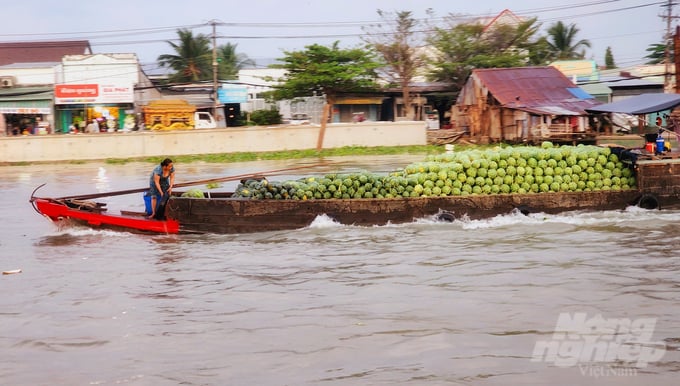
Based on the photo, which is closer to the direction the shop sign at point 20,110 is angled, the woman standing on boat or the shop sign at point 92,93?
the woman standing on boat

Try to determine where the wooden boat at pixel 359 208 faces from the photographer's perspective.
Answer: facing to the left of the viewer

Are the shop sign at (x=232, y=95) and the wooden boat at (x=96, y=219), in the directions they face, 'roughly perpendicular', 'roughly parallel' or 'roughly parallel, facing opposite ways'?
roughly perpendicular

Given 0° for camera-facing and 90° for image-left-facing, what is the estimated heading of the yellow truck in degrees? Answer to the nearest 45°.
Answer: approximately 270°

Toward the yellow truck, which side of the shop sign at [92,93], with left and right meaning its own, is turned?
left

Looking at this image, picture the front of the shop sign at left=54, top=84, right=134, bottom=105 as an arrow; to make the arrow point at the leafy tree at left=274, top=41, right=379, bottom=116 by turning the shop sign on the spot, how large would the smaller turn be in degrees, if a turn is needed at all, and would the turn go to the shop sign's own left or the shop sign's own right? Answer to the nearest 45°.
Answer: approximately 90° to the shop sign's own left

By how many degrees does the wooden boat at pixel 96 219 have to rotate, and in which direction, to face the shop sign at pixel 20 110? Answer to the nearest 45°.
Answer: approximately 90° to its right

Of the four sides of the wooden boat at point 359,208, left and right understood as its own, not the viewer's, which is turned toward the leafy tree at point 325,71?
right

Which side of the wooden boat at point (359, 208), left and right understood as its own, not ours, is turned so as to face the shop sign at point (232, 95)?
right

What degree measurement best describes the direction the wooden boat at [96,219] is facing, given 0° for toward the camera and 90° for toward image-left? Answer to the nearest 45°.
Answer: approximately 90°

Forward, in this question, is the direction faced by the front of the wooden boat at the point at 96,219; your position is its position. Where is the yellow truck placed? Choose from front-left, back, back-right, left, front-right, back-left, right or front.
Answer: right
